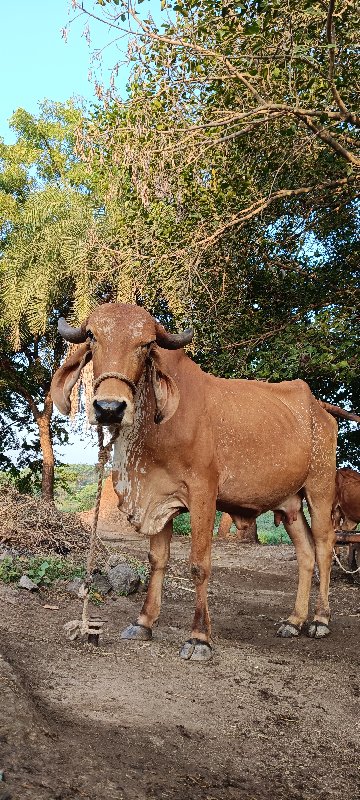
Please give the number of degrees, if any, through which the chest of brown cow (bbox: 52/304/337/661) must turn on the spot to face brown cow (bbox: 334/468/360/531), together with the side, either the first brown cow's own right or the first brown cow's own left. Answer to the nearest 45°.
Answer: approximately 180°

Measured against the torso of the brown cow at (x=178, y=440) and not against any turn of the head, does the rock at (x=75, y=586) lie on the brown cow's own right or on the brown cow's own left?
on the brown cow's own right

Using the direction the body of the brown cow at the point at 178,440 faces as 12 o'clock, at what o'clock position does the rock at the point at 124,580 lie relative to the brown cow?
The rock is roughly at 4 o'clock from the brown cow.

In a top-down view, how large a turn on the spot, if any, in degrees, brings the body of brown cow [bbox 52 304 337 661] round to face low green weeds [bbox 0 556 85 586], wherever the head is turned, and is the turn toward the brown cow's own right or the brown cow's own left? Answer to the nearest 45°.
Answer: approximately 90° to the brown cow's own right

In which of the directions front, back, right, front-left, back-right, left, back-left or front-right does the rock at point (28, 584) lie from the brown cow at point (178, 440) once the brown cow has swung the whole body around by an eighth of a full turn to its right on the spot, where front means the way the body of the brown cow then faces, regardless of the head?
front-right

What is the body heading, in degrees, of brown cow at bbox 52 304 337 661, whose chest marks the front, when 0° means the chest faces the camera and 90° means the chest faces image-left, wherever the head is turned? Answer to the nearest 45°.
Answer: approximately 45°
